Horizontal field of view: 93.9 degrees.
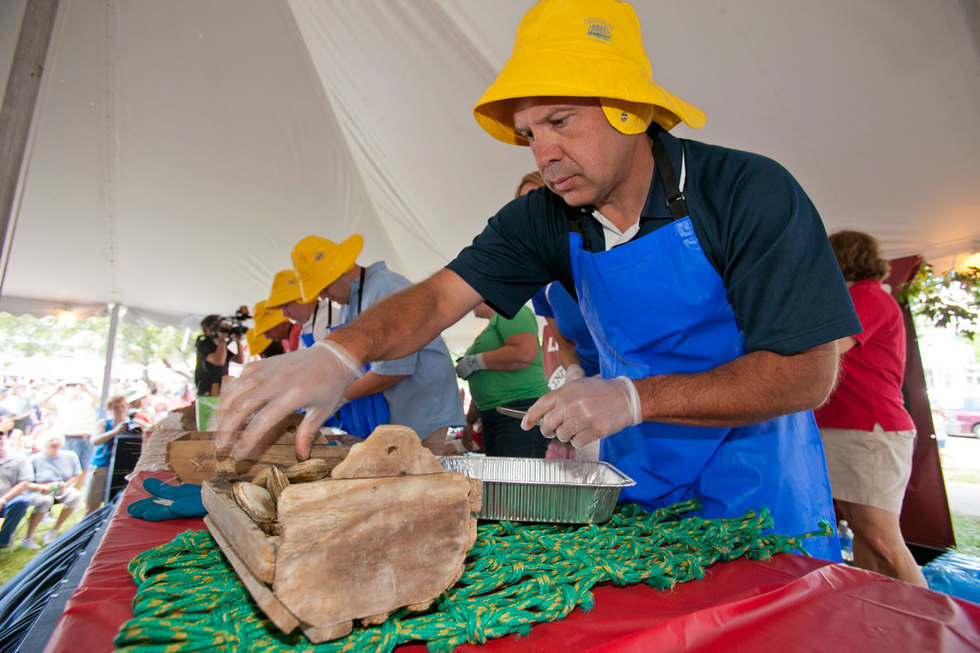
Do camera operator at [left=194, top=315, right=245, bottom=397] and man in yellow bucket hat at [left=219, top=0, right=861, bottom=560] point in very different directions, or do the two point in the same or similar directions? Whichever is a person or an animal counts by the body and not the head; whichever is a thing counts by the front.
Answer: very different directions

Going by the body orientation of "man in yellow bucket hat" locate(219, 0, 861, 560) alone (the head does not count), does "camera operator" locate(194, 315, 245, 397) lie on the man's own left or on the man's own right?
on the man's own right

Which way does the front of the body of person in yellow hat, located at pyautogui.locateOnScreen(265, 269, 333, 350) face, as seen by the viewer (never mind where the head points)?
to the viewer's left

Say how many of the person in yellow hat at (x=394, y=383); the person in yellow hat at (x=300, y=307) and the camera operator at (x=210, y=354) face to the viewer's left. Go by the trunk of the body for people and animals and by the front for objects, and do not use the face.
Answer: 2

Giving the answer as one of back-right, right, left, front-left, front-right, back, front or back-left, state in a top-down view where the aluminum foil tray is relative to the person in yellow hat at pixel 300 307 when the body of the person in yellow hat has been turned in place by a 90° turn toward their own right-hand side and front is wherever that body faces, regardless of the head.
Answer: back

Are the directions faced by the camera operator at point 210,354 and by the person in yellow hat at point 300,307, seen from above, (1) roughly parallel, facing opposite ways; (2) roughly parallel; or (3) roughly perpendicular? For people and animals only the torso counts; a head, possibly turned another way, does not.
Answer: roughly parallel, facing opposite ways

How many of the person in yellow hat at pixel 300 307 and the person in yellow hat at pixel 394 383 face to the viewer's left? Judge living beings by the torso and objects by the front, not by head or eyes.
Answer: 2

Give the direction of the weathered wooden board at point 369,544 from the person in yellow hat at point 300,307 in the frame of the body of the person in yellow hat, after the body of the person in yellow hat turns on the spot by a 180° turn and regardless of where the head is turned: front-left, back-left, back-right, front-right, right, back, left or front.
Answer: right

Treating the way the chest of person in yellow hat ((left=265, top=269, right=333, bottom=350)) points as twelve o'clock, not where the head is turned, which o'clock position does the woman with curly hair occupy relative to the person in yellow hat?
The woman with curly hair is roughly at 7 o'clock from the person in yellow hat.

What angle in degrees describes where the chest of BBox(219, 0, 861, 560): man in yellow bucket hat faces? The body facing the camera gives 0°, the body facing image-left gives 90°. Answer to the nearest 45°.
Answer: approximately 45°

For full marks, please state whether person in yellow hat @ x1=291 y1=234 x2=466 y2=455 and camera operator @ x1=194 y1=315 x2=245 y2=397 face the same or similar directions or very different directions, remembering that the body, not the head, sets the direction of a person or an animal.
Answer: very different directions

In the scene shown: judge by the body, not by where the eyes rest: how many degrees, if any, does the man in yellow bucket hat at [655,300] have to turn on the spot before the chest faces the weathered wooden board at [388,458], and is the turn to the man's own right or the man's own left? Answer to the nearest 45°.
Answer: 0° — they already face it

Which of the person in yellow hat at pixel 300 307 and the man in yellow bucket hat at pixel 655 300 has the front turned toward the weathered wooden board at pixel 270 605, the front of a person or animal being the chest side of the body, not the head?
the man in yellow bucket hat

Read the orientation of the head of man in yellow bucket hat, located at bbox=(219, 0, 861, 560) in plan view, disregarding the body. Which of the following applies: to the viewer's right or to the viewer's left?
to the viewer's left

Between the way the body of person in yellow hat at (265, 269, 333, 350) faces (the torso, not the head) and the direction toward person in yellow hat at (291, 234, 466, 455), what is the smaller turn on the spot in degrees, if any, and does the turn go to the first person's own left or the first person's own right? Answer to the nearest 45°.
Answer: approximately 135° to the first person's own left

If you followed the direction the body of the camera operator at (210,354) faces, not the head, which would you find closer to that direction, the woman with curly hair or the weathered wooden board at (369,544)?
the woman with curly hair
